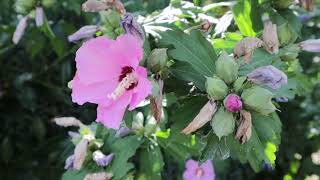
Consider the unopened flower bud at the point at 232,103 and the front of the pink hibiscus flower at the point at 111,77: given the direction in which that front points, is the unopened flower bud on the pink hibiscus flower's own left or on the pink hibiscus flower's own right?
on the pink hibiscus flower's own left

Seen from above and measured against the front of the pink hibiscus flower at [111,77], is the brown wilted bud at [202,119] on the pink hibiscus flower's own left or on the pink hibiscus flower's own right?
on the pink hibiscus flower's own left

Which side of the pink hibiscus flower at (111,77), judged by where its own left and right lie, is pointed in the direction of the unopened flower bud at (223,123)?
left

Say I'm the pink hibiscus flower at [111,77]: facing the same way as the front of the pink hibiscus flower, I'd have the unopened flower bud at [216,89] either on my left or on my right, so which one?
on my left

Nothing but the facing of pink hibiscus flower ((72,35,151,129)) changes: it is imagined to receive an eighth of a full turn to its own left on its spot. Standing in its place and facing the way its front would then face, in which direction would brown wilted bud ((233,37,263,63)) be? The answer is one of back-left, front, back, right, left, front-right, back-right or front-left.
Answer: left

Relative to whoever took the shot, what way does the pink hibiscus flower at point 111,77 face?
facing the viewer and to the left of the viewer

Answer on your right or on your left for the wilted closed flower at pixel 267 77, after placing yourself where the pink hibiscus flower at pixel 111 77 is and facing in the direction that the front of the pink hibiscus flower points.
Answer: on your left
